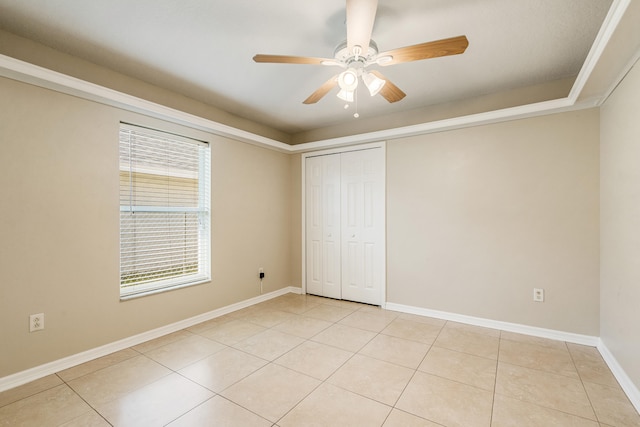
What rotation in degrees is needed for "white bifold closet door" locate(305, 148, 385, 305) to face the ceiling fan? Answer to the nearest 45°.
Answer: approximately 45° to its left

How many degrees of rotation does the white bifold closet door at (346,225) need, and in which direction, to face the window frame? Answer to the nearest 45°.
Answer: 0° — it already faces it

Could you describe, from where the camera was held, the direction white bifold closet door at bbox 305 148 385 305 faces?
facing the viewer and to the left of the viewer
